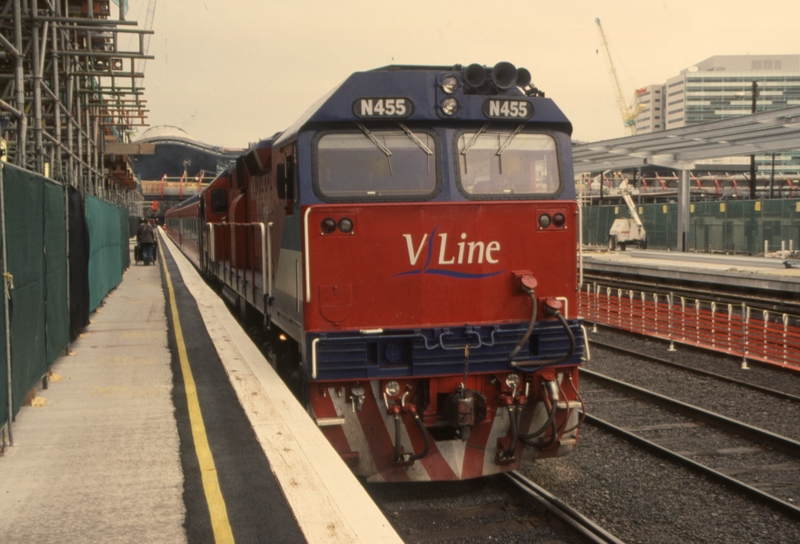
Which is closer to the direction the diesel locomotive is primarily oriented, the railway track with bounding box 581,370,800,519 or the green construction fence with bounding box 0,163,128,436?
the railway track

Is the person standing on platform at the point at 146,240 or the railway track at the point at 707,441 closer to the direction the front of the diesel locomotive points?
the railway track

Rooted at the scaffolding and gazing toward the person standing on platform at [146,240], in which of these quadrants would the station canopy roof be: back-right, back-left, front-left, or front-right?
front-right

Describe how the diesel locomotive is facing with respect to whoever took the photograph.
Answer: facing the viewer and to the right of the viewer

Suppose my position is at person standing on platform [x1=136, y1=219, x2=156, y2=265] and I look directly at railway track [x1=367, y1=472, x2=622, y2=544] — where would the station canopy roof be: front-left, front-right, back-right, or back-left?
front-left

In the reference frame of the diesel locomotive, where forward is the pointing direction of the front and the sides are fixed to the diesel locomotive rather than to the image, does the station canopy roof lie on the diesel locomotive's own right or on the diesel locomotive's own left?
on the diesel locomotive's own left
